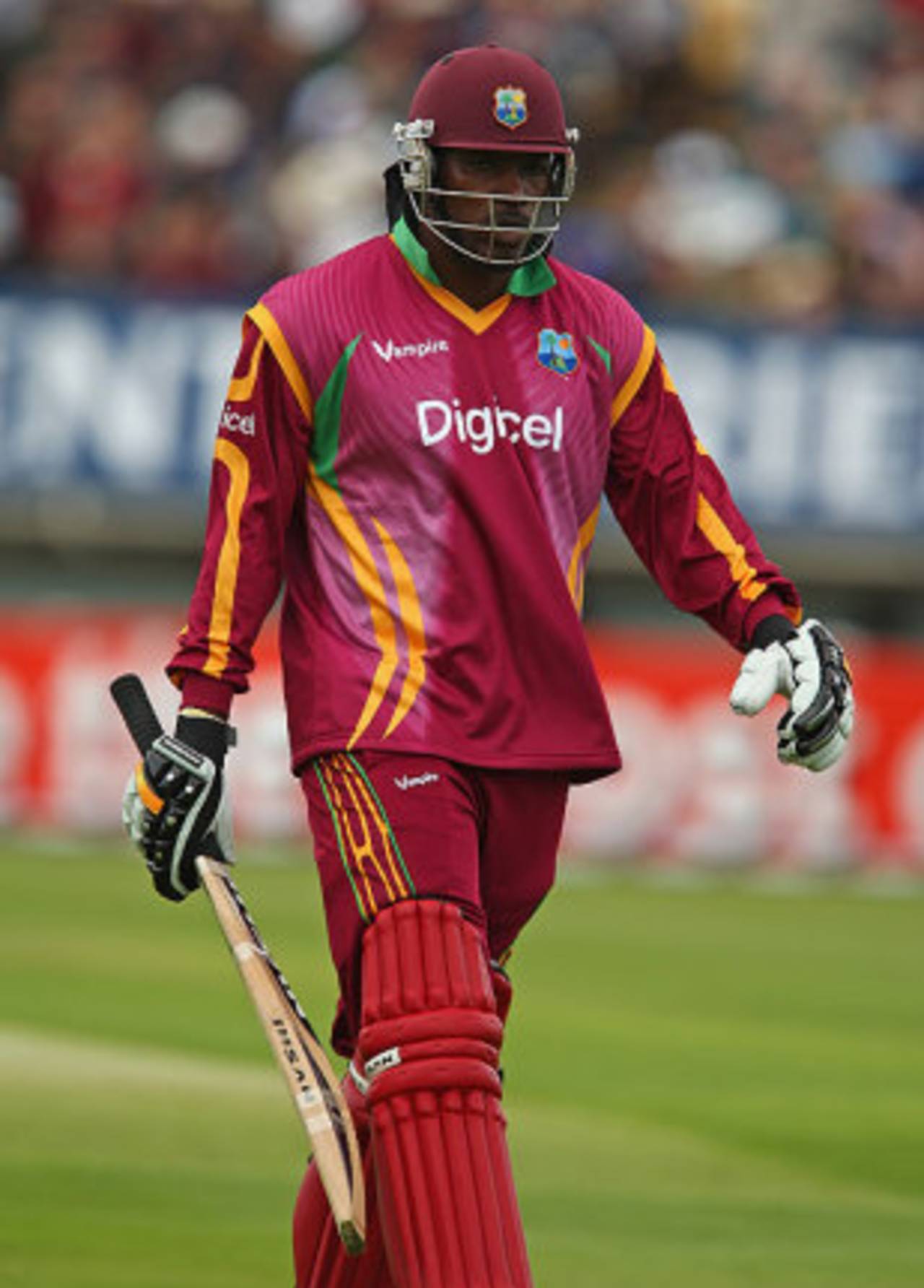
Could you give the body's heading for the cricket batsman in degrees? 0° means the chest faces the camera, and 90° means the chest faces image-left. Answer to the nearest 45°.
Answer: approximately 0°

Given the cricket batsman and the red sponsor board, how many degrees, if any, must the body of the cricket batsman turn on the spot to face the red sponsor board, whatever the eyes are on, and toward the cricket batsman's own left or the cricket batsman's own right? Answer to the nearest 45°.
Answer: approximately 180°

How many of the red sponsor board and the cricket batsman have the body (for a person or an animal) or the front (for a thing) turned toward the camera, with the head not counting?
2

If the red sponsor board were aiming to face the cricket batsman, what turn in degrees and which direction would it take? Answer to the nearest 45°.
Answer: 0° — it already faces them
